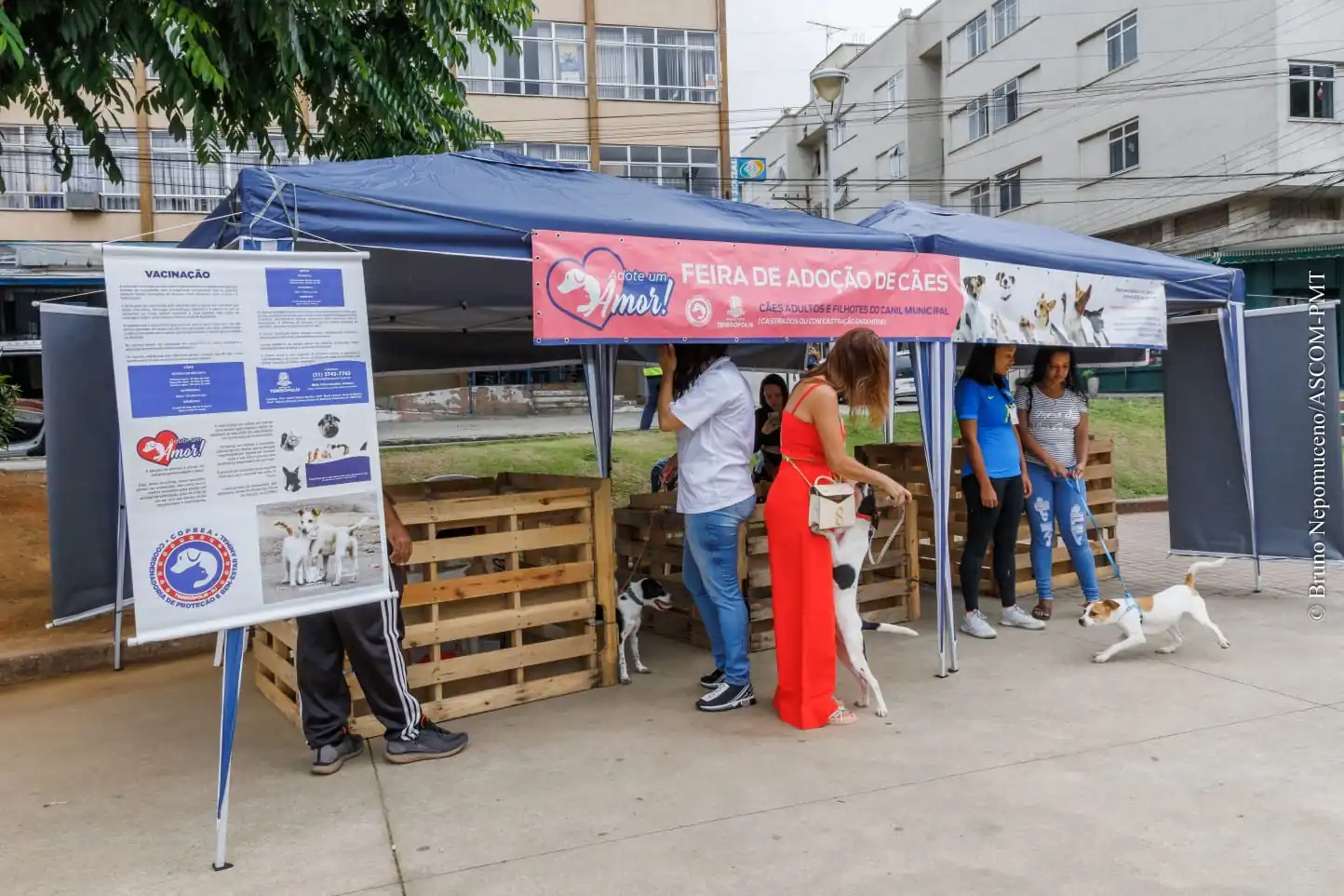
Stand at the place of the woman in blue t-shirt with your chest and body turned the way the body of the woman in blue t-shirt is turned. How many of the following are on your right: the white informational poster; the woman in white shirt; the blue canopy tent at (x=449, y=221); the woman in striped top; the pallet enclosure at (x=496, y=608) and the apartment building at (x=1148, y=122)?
4

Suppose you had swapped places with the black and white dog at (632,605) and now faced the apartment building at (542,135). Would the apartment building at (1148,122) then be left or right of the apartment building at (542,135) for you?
right

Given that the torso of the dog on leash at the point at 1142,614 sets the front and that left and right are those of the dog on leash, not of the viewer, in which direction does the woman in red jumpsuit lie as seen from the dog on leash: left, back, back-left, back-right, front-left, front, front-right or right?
front-left

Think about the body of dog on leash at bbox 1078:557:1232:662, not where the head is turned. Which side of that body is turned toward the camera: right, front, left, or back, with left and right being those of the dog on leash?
left

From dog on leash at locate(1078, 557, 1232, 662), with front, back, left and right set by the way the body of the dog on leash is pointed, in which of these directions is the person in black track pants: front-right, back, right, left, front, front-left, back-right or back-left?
front-left

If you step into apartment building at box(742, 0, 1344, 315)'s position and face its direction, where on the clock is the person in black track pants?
The person in black track pants is roughly at 11 o'clock from the apartment building.

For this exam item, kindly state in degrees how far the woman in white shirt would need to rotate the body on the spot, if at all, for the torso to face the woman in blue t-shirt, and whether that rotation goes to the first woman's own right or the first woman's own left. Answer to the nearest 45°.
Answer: approximately 135° to the first woman's own right

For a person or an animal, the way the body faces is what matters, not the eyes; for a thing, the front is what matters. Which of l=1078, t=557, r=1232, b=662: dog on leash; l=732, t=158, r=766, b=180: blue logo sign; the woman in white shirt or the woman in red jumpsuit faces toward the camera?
the blue logo sign

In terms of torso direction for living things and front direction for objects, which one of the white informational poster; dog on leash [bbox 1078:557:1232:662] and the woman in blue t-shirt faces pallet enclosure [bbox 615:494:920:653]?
the dog on leash
